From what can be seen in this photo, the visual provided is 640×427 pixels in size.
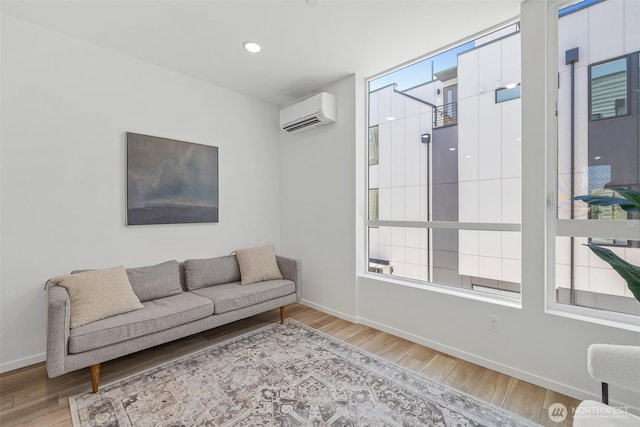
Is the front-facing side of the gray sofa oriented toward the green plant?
yes

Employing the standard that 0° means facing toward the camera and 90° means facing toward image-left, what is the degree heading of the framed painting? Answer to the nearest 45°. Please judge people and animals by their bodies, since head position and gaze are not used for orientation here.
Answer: approximately 315°

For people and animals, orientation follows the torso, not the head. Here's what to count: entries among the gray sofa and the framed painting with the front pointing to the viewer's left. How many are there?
0

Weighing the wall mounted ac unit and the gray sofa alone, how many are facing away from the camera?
0

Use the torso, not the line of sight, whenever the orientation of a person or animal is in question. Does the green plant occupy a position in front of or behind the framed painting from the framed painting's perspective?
in front

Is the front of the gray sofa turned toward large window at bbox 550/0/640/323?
yes

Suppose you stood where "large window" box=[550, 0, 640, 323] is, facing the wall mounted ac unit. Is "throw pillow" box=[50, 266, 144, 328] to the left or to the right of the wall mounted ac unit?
left

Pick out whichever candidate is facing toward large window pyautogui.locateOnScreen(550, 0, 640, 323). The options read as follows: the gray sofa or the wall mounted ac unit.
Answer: the gray sofa
